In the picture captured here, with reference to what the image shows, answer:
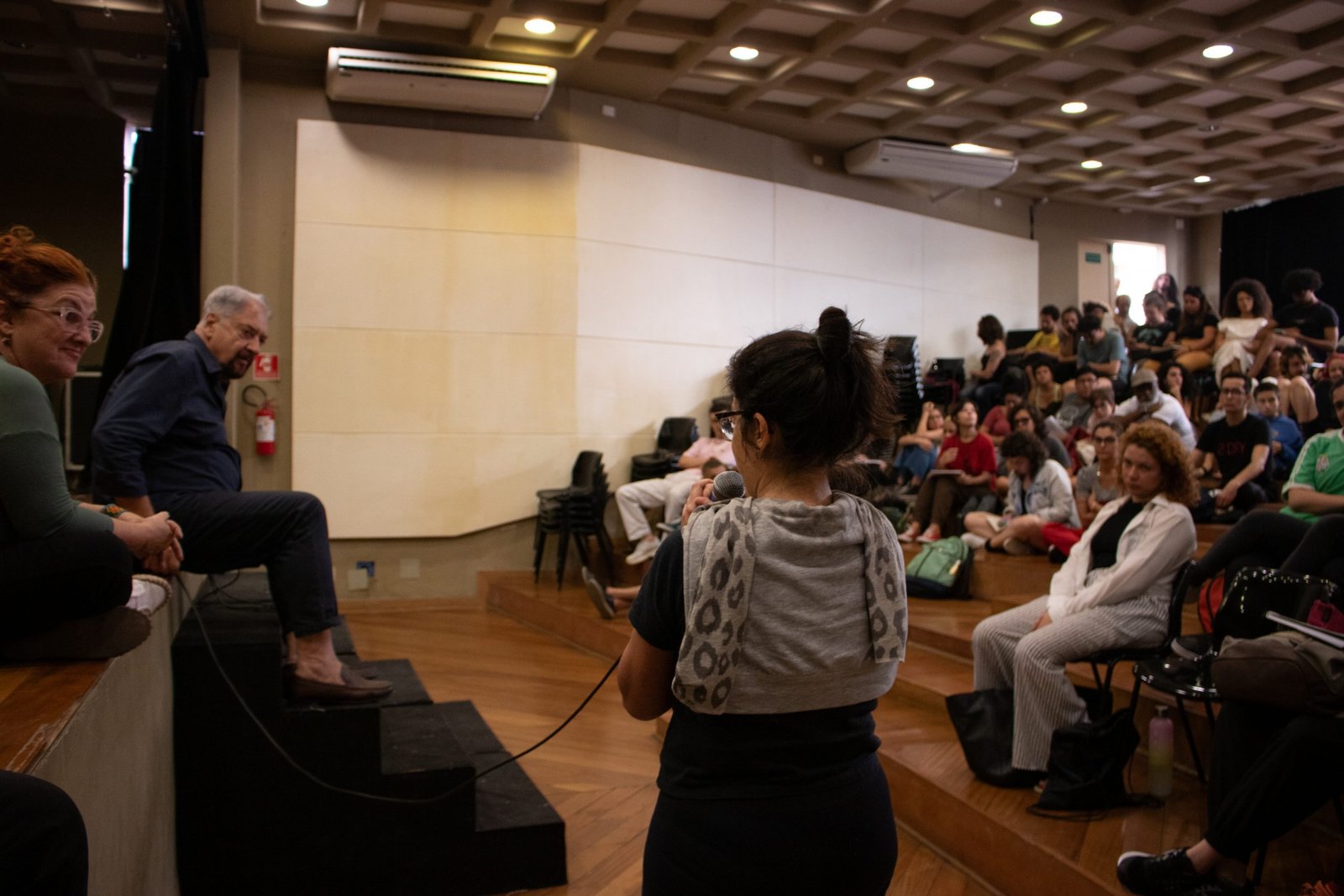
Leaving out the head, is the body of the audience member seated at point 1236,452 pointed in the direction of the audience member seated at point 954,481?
no

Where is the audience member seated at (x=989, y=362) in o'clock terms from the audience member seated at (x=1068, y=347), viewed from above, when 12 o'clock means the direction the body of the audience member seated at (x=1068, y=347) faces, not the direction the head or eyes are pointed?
the audience member seated at (x=989, y=362) is roughly at 1 o'clock from the audience member seated at (x=1068, y=347).

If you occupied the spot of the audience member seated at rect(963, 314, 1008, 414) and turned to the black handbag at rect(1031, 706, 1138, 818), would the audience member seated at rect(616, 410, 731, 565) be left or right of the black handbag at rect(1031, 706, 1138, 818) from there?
right

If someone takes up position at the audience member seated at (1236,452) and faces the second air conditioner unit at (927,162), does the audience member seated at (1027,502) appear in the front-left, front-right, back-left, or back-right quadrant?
front-left

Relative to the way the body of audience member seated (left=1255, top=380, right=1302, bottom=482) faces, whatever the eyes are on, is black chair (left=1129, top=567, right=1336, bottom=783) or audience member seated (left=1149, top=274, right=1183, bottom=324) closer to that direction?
the black chair

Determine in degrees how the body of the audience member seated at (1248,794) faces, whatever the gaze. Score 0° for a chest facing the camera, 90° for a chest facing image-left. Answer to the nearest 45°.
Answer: approximately 90°

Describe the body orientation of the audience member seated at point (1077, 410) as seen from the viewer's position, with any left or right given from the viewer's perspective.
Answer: facing the viewer and to the left of the viewer

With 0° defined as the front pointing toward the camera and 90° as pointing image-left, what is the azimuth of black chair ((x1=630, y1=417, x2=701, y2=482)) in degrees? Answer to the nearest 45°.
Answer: approximately 45°

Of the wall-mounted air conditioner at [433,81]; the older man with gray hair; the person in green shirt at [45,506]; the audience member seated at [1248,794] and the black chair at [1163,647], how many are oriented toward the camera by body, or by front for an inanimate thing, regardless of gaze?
1

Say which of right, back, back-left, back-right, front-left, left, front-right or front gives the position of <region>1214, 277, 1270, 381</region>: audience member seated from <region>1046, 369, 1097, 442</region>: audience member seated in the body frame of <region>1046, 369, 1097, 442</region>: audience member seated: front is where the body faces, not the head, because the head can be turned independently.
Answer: back

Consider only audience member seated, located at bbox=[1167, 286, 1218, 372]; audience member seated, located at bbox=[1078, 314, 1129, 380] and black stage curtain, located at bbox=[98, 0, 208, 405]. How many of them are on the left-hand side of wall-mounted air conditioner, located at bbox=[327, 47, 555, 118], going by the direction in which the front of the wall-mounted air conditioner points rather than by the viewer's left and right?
2

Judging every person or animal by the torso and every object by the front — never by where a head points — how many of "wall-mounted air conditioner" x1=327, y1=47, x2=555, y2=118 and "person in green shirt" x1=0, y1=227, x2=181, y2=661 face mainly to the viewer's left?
0

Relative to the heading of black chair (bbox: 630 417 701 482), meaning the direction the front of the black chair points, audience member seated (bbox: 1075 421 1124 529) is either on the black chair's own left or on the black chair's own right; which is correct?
on the black chair's own left

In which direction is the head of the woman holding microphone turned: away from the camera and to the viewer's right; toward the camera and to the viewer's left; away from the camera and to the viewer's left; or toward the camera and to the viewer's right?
away from the camera and to the viewer's left

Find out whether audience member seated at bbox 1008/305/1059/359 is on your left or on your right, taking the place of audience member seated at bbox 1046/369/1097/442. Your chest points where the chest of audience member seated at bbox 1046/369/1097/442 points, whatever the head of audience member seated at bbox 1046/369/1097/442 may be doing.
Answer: on your right

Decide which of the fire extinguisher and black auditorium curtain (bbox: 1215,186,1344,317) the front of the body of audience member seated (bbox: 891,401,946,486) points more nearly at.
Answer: the fire extinguisher

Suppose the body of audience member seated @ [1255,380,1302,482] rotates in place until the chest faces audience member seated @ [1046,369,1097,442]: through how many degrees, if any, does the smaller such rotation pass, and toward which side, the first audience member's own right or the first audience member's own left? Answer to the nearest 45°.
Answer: approximately 90° to the first audience member's own right

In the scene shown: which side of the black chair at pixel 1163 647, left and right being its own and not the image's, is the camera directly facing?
left

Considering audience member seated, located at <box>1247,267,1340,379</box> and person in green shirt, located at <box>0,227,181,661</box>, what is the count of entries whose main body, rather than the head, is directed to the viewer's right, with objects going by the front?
1

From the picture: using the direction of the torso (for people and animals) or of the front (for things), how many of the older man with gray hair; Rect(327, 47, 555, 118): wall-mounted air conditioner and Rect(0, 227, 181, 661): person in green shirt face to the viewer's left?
0
